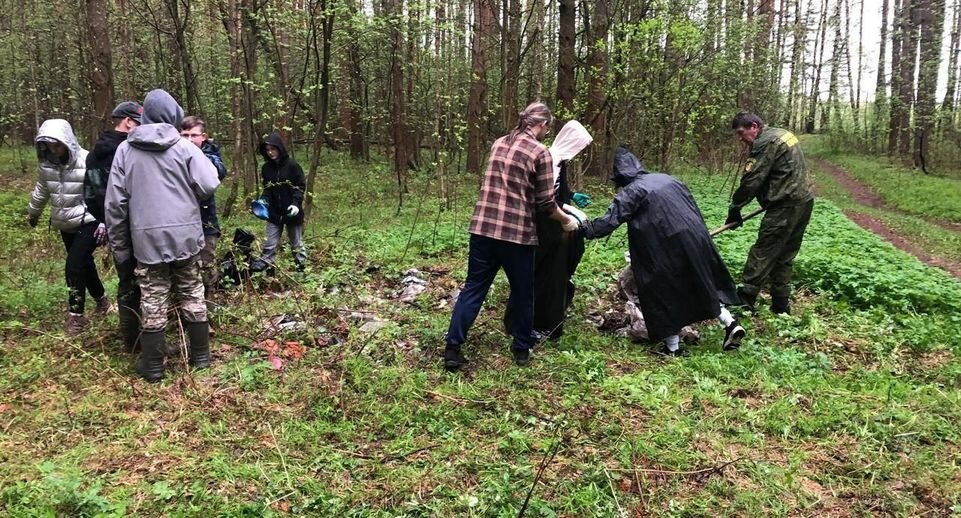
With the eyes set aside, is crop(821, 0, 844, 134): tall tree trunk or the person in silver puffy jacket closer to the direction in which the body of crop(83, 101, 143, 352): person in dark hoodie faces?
the tall tree trunk

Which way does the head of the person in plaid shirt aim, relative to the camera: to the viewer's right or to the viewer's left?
to the viewer's right

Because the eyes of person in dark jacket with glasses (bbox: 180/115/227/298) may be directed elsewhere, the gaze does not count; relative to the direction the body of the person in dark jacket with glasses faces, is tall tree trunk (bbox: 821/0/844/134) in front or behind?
behind

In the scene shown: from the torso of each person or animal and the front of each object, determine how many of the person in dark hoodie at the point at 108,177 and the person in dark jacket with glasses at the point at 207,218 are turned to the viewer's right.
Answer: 1

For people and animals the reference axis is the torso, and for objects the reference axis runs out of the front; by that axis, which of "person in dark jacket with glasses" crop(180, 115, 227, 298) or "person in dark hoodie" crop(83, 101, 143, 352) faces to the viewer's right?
"person in dark hoodie" crop(83, 101, 143, 352)

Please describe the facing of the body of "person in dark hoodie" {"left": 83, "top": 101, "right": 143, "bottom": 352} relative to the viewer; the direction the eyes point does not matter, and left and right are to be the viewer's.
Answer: facing to the right of the viewer

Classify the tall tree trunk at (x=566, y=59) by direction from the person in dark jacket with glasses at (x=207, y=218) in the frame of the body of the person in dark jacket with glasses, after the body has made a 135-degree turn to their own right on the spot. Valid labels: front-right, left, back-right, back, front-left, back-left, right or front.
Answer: front-right

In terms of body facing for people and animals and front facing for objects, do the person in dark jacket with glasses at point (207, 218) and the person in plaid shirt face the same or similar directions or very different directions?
very different directions

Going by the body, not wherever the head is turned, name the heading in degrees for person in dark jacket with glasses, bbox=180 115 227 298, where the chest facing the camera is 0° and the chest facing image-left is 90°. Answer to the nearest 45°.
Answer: approximately 45°

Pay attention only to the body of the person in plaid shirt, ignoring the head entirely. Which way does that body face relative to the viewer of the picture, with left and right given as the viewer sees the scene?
facing away from the viewer and to the right of the viewer

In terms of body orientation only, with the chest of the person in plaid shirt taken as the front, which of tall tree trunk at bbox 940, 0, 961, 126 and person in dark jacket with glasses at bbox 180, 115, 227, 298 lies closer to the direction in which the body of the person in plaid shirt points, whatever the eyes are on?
the tall tree trunk
